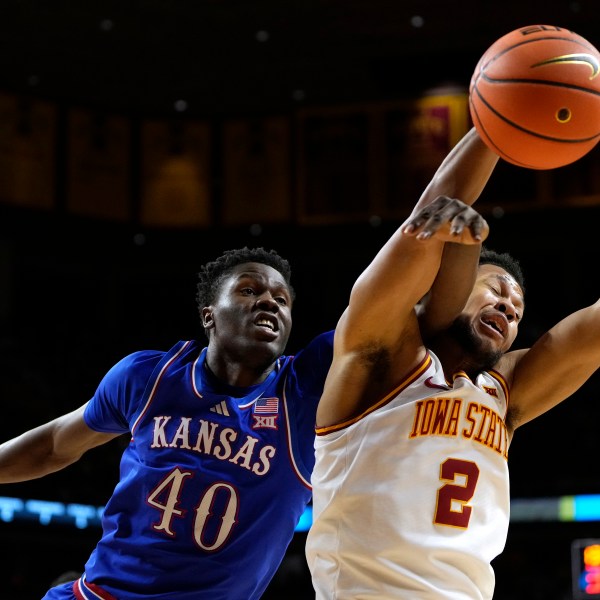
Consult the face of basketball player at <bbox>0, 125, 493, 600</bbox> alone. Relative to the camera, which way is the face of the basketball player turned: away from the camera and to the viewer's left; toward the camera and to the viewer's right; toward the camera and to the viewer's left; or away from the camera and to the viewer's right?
toward the camera and to the viewer's right

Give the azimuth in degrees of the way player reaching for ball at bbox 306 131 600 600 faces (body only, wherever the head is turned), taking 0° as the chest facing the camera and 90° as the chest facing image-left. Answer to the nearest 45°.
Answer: approximately 315°

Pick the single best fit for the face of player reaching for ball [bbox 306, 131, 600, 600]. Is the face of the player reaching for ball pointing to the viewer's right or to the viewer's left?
to the viewer's right

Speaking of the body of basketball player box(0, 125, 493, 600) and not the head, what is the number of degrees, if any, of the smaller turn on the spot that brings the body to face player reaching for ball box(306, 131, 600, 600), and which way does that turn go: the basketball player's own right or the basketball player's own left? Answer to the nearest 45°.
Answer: approximately 45° to the basketball player's own left

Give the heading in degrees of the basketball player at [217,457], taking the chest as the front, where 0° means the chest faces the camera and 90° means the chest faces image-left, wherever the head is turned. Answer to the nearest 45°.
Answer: approximately 0°

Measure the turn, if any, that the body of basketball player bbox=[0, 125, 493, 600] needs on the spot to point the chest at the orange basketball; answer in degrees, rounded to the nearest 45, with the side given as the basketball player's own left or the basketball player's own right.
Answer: approximately 45° to the basketball player's own left
